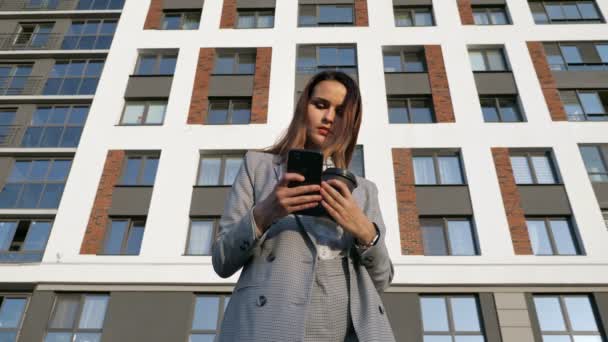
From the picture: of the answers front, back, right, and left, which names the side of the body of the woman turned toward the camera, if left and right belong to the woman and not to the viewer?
front
